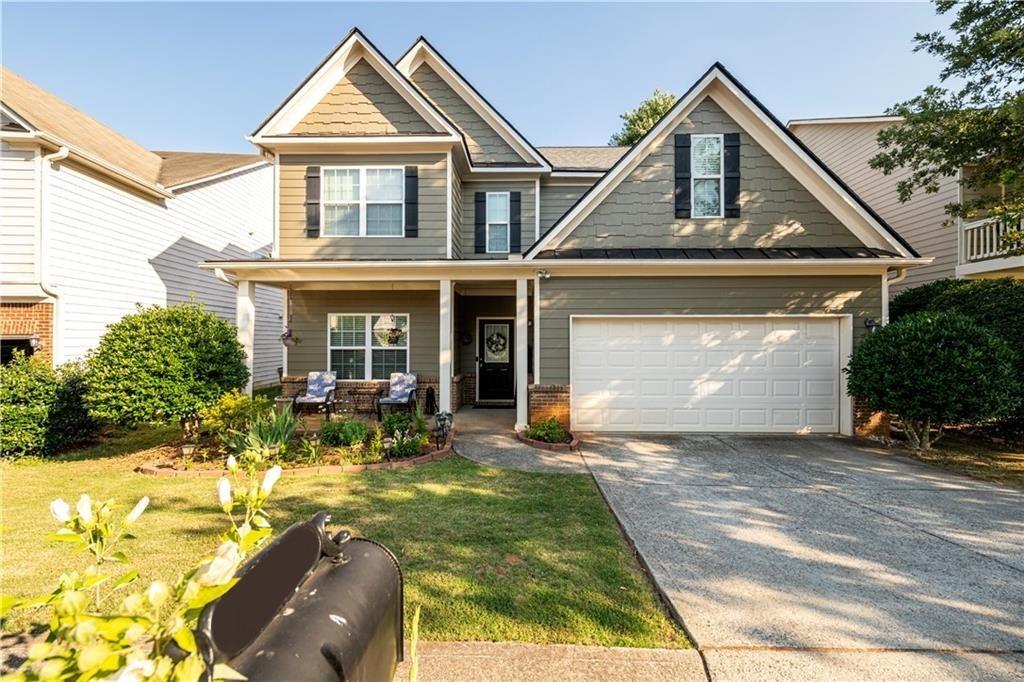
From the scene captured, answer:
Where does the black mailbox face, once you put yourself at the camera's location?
facing the viewer and to the left of the viewer

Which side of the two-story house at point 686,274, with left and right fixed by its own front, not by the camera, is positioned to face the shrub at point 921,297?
left

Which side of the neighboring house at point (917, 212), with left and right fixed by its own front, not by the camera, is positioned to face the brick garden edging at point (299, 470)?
right

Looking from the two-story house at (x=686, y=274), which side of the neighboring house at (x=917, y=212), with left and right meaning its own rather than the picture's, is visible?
right

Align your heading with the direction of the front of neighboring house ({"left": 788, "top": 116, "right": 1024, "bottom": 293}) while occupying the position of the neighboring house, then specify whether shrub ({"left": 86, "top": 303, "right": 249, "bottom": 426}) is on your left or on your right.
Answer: on your right

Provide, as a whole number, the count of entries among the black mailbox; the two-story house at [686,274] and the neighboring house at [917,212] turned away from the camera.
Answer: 0

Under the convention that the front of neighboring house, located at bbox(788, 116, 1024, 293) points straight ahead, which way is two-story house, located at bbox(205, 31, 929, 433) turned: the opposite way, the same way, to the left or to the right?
the same way

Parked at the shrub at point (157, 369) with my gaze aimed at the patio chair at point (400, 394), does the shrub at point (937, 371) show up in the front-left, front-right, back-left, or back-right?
front-right

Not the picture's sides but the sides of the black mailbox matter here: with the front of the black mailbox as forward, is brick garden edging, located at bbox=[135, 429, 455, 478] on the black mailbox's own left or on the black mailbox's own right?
on the black mailbox's own right

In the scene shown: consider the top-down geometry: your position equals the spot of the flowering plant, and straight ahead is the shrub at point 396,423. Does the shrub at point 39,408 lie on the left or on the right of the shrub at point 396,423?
left

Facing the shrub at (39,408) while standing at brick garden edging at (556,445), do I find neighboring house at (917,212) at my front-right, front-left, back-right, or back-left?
back-right

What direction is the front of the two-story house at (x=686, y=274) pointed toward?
toward the camera

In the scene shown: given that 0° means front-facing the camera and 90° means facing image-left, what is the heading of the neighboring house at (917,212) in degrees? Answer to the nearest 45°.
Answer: approximately 315°
